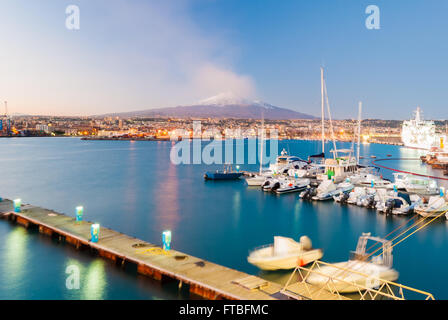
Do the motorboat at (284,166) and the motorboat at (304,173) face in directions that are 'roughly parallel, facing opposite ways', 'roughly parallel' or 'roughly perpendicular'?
roughly parallel
